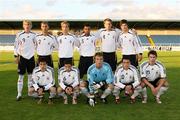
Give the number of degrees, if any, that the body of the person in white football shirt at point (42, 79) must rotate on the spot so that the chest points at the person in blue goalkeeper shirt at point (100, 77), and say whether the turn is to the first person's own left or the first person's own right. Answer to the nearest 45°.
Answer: approximately 90° to the first person's own left

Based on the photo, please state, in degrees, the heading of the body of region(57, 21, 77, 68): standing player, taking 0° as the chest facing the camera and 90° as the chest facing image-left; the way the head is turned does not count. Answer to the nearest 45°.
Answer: approximately 0°

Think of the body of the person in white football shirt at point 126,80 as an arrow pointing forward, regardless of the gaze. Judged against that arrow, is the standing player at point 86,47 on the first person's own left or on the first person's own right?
on the first person's own right

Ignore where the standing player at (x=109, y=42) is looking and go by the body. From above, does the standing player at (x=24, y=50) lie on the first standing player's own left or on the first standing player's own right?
on the first standing player's own right

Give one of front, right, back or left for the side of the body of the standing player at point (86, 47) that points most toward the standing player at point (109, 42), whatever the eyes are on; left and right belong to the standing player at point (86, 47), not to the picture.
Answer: left
